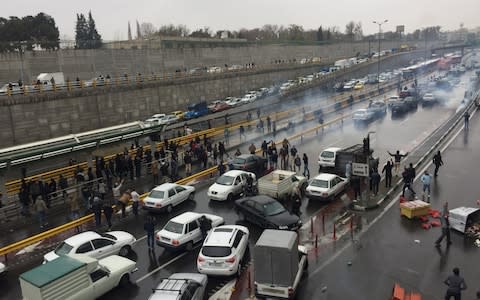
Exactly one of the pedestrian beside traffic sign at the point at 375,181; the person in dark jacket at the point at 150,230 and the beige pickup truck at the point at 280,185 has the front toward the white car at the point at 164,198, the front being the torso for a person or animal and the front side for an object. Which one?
the person in dark jacket

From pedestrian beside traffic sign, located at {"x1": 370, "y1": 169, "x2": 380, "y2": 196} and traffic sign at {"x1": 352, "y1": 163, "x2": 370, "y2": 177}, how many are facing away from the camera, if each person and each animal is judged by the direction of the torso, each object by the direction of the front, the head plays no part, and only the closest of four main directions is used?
1

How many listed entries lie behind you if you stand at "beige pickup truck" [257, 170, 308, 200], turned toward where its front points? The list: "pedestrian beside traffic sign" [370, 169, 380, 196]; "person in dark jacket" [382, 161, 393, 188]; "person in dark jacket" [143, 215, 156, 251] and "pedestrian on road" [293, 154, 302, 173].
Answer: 1

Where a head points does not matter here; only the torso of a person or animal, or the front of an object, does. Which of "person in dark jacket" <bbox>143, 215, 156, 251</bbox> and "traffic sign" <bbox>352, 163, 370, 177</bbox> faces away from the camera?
the person in dark jacket

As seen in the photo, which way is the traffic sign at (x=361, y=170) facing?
toward the camera

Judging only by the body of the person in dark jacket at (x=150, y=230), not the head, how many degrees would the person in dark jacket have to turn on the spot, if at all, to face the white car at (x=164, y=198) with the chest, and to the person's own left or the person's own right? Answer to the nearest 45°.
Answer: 0° — they already face it

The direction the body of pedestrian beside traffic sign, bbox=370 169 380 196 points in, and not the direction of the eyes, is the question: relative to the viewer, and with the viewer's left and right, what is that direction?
facing away from the viewer

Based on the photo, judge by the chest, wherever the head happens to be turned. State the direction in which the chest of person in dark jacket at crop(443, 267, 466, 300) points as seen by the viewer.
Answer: away from the camera
